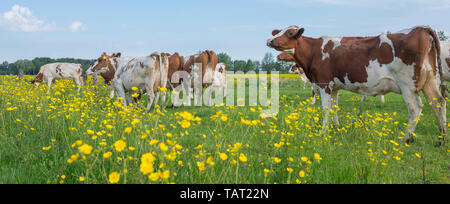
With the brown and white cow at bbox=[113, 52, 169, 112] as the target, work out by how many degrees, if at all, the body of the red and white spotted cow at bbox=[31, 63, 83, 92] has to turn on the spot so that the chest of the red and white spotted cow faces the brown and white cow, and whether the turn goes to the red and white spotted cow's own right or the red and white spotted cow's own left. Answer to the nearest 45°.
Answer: approximately 90° to the red and white spotted cow's own left

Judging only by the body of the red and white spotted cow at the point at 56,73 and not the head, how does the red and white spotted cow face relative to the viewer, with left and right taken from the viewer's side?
facing to the left of the viewer

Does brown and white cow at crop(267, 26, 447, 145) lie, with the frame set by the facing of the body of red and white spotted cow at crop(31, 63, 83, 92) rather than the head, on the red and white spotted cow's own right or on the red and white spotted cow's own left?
on the red and white spotted cow's own left

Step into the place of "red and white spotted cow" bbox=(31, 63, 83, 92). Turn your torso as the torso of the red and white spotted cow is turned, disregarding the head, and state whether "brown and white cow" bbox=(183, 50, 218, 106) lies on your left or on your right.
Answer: on your left
